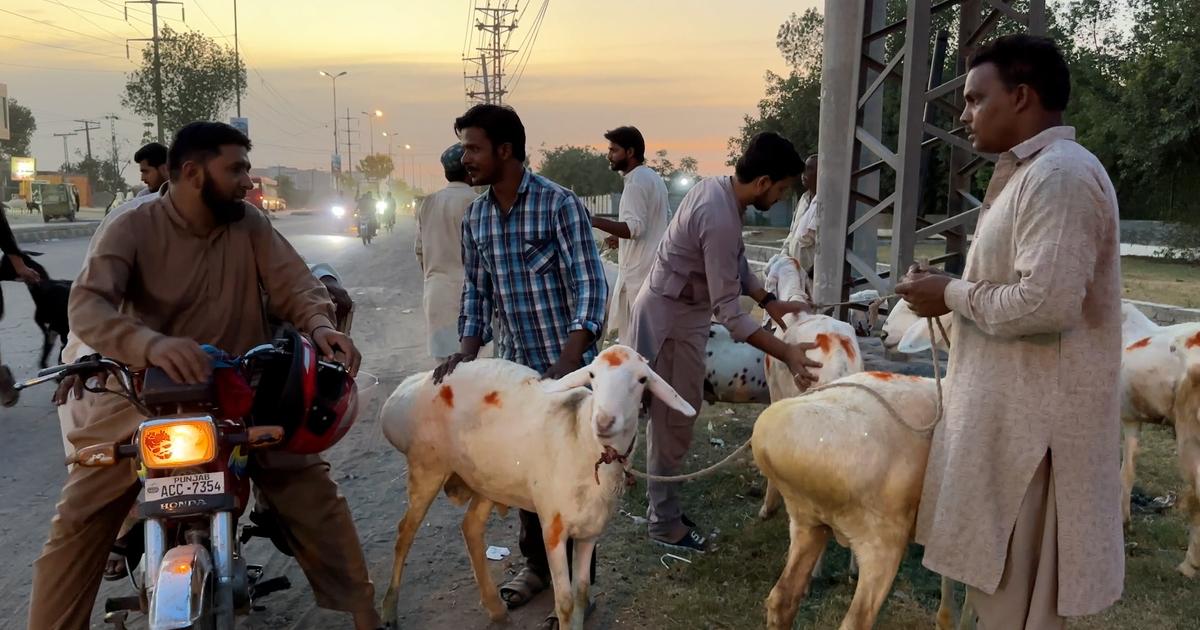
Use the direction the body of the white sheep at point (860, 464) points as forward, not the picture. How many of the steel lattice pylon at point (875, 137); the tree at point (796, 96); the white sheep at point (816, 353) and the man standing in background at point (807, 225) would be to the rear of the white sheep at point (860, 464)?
0

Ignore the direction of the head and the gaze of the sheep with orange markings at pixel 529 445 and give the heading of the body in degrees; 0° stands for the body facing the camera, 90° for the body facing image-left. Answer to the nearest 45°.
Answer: approximately 315°

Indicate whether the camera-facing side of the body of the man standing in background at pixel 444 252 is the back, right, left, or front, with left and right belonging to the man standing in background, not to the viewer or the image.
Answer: back

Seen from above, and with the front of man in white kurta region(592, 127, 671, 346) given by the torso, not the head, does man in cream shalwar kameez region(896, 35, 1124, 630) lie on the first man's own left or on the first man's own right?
on the first man's own left

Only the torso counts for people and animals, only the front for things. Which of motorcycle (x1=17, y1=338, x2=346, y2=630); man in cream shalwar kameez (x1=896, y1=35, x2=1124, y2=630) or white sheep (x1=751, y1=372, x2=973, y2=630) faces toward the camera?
the motorcycle

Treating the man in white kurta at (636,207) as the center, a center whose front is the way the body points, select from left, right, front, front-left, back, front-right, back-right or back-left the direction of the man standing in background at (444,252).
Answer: front-left

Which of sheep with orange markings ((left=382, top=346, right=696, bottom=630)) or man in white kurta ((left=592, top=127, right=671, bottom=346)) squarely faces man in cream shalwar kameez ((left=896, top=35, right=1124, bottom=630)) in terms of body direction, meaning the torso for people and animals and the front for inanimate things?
the sheep with orange markings

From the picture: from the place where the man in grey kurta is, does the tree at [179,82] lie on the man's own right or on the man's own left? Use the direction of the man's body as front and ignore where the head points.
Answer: on the man's own left

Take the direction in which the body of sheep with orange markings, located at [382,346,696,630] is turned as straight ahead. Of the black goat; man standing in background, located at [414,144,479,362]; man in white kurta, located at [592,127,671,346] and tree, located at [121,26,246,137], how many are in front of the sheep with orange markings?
0

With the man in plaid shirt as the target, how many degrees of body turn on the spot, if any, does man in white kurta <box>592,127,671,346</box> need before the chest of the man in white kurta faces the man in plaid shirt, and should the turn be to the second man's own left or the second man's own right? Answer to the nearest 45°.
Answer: approximately 90° to the second man's own left

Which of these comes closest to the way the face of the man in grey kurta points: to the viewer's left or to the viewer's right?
to the viewer's right

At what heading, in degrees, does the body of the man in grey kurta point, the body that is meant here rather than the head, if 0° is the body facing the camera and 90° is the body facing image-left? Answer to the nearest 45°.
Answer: approximately 270°

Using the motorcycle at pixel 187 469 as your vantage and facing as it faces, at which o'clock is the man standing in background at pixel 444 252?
The man standing in background is roughly at 7 o'clock from the motorcycle.

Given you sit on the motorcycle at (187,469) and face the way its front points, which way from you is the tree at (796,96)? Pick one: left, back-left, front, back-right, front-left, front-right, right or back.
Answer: back-left

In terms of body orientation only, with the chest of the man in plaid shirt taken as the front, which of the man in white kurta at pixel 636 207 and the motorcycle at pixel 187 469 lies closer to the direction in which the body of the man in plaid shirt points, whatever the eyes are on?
the motorcycle

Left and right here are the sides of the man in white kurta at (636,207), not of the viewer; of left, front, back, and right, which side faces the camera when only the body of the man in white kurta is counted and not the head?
left

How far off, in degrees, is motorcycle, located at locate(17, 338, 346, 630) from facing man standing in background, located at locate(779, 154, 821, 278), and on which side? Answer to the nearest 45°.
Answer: approximately 135° to its left

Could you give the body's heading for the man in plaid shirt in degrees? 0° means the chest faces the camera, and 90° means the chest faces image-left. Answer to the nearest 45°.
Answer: approximately 45°
